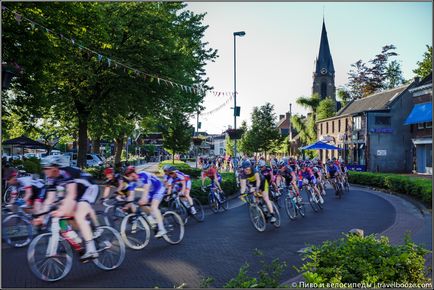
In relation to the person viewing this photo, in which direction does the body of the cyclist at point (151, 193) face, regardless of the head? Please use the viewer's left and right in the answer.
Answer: facing to the left of the viewer

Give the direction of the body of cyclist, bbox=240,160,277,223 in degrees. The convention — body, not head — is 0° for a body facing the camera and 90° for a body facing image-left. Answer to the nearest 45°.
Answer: approximately 45°

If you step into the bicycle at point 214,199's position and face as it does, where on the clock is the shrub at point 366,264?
The shrub is roughly at 10 o'clock from the bicycle.

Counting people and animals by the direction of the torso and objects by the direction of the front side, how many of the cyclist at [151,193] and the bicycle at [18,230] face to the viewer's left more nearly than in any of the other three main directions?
2

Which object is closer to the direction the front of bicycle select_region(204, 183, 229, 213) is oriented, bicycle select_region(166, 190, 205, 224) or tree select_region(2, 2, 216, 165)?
the bicycle

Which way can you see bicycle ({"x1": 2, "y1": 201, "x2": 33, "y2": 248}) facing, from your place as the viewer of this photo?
facing to the left of the viewer

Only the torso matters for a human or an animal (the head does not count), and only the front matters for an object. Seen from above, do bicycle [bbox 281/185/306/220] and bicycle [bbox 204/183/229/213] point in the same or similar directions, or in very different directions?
same or similar directions

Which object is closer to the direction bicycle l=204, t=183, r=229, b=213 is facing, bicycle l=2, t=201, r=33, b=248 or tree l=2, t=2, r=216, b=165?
the bicycle

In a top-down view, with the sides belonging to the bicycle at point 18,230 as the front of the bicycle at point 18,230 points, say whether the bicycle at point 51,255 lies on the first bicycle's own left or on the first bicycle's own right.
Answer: on the first bicycle's own left

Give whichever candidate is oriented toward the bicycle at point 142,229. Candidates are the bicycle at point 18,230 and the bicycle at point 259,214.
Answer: the bicycle at point 259,214

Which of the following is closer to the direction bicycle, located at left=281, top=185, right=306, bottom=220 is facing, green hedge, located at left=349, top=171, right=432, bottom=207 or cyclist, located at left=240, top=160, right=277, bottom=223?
the cyclist

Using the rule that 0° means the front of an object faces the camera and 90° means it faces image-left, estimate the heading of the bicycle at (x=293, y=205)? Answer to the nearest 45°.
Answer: approximately 45°

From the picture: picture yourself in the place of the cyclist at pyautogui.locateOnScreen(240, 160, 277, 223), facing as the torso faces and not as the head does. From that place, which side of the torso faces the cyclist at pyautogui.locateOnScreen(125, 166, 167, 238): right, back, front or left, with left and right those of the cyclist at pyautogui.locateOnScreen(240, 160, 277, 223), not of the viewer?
front

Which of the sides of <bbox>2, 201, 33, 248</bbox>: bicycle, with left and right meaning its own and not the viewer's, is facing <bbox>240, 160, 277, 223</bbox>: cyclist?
back

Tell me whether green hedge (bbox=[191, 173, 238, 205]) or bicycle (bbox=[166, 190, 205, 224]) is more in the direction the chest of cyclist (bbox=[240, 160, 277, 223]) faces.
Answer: the bicycle

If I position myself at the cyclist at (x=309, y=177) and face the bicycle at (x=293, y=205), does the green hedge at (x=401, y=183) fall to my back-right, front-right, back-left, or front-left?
back-left
